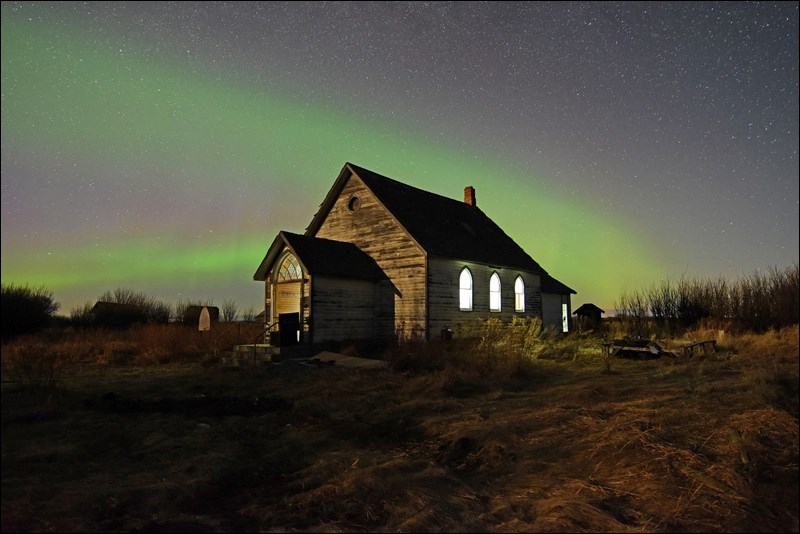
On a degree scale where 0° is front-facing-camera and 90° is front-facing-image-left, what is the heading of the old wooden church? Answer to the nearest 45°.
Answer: approximately 45°

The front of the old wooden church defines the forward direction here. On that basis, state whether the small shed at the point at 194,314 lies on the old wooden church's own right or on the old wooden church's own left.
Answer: on the old wooden church's own right

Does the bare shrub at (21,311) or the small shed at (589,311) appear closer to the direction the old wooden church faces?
the bare shrub

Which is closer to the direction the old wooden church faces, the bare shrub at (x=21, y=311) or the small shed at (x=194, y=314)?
the bare shrub

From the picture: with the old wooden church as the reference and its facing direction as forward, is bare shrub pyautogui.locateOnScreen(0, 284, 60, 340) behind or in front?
in front

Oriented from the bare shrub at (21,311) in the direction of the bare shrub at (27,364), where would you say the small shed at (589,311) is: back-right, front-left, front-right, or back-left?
back-left

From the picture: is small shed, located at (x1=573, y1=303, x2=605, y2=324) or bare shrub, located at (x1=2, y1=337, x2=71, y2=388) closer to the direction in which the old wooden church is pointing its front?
the bare shrub

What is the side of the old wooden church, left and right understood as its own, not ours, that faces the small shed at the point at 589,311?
back
